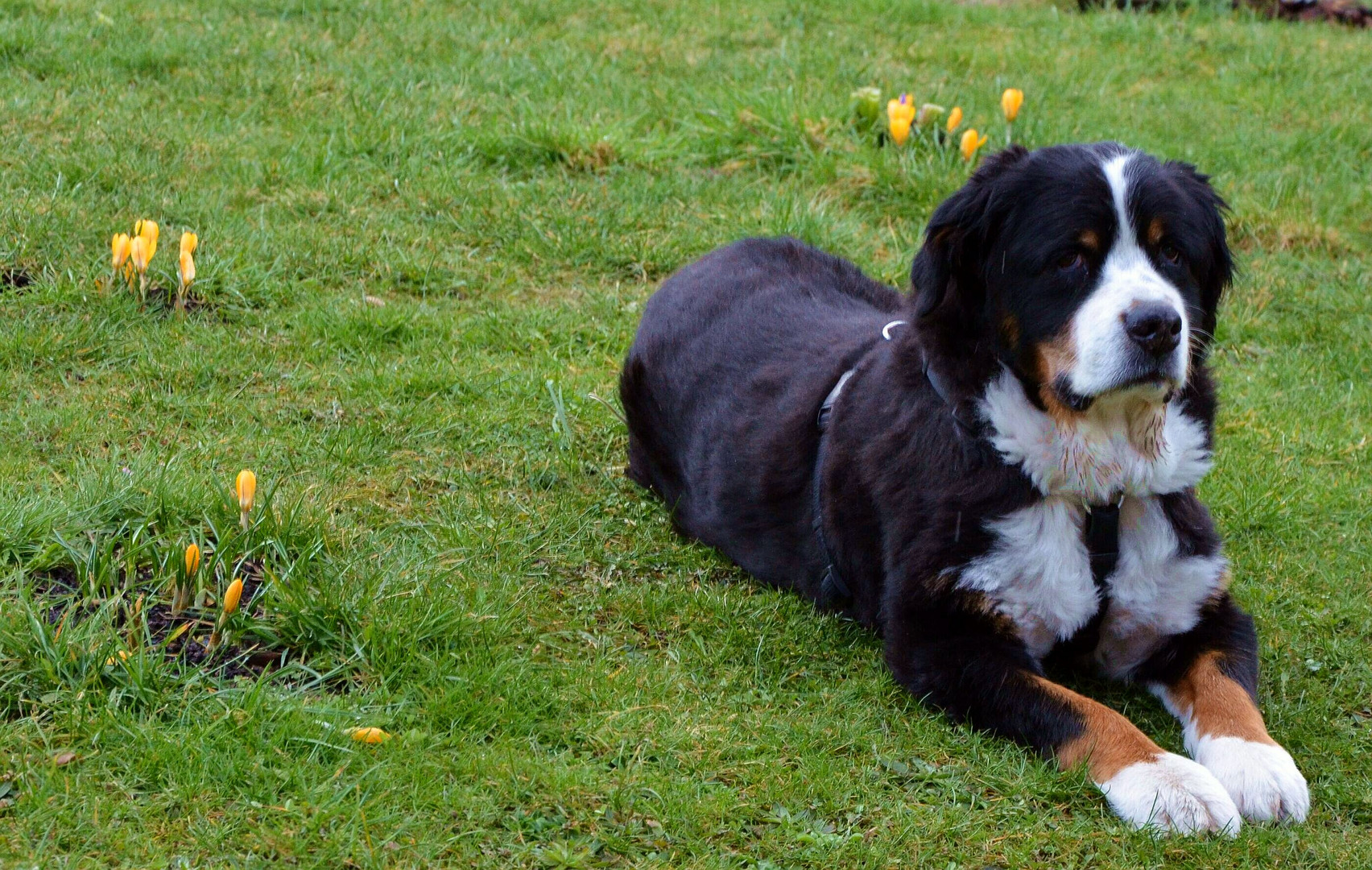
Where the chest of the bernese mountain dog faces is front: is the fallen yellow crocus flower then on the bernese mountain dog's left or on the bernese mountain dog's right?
on the bernese mountain dog's right

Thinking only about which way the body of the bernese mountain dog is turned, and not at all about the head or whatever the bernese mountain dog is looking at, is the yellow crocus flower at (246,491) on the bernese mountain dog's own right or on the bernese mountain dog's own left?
on the bernese mountain dog's own right

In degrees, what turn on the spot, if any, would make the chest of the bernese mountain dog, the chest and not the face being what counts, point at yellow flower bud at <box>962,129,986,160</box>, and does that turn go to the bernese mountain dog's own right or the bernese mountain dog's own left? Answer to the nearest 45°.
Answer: approximately 135° to the bernese mountain dog's own left

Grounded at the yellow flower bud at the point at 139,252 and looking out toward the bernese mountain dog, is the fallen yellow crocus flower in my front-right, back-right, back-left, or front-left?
front-right

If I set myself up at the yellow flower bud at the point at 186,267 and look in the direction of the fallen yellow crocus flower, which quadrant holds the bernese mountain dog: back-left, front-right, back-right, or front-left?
front-left

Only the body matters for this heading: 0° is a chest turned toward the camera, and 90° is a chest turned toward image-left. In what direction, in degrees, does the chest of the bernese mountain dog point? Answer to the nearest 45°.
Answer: approximately 315°

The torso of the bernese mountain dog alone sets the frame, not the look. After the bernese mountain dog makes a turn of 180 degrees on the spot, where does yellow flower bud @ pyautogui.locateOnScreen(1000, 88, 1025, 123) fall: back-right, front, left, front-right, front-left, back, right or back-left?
front-right

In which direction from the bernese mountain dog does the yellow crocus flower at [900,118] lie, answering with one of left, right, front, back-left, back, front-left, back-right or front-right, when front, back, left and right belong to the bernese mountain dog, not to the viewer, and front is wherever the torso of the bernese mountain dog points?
back-left

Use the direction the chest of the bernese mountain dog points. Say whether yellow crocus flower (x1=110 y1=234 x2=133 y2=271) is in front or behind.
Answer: behind

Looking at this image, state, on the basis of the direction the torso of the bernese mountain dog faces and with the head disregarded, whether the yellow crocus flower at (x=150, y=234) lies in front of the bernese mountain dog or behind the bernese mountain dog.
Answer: behind
